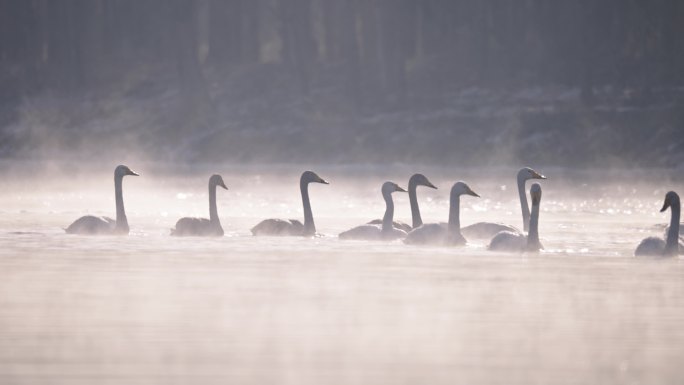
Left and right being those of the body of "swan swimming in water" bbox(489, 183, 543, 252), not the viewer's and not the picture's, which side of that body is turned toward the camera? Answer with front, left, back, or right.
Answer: right

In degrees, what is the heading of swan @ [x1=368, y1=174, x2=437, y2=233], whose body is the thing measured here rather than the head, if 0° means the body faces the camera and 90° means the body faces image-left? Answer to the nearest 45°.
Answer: approximately 270°

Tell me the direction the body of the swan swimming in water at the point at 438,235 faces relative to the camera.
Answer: to the viewer's right

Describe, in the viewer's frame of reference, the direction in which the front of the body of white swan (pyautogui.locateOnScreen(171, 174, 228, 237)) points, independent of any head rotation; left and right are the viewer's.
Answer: facing to the right of the viewer

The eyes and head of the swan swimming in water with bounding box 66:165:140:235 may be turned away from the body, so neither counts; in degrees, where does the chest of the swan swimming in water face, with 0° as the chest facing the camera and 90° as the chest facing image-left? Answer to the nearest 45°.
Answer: approximately 270°

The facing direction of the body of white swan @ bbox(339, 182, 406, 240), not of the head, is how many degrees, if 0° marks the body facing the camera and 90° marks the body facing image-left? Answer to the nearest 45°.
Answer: approximately 270°

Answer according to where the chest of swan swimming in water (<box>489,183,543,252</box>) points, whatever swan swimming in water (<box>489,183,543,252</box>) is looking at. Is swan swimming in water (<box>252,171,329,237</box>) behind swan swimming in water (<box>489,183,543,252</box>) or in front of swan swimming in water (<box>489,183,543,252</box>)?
behind
